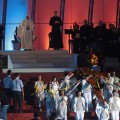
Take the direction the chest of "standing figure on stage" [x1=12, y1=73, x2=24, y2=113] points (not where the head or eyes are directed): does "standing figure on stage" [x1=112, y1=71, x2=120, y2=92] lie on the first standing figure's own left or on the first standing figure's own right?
on the first standing figure's own right

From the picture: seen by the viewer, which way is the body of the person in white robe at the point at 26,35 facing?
toward the camera

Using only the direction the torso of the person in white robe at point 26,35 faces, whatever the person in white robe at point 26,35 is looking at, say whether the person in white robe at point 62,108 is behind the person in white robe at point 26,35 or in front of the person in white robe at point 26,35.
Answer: in front

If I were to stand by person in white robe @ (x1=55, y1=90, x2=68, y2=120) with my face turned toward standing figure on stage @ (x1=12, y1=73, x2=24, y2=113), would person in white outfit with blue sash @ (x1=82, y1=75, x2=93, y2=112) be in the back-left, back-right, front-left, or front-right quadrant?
back-right

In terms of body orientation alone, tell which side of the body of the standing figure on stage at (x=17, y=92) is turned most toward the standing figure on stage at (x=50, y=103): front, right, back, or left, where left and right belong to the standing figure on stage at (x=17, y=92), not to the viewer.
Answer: right

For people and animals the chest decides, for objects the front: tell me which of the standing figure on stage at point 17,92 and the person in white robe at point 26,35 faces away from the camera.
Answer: the standing figure on stage

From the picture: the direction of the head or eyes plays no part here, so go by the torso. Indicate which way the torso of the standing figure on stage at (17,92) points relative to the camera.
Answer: away from the camera
